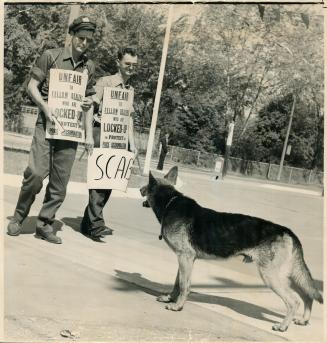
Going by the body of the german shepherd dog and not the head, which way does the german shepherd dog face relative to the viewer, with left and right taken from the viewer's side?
facing to the left of the viewer

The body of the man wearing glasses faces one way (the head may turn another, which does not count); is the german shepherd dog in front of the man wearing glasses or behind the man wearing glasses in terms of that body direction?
in front

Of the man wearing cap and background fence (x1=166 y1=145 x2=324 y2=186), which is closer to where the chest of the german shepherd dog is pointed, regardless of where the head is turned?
the man wearing cap

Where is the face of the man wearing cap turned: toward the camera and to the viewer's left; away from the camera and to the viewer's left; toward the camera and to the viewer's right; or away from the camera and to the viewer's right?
toward the camera and to the viewer's right

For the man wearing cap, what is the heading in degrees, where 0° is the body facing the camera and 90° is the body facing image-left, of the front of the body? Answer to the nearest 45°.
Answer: approximately 315°

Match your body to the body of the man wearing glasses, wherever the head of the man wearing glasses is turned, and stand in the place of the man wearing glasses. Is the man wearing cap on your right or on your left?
on your right

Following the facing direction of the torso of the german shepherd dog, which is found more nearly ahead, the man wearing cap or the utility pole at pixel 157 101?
the man wearing cap

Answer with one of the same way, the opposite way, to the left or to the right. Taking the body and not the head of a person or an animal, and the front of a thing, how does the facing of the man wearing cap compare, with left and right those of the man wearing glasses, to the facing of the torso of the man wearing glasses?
the same way

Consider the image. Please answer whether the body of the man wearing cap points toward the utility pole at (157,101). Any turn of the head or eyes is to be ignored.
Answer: no

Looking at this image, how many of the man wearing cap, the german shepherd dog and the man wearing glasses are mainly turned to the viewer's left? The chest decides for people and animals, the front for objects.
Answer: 1

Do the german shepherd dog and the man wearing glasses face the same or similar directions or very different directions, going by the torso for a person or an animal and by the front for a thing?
very different directions

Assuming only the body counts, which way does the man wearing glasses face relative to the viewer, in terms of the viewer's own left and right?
facing the viewer and to the right of the viewer
